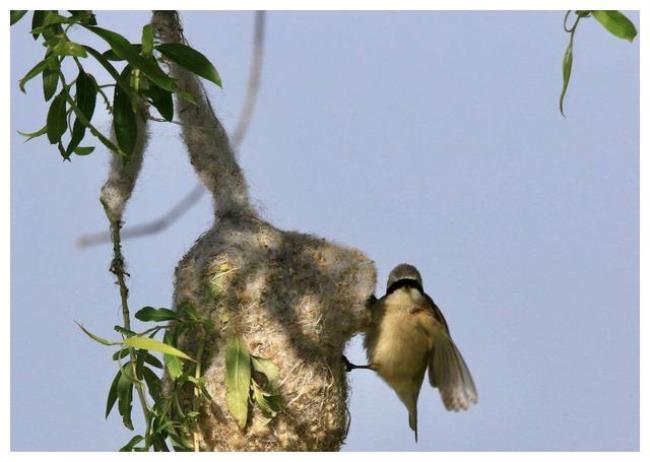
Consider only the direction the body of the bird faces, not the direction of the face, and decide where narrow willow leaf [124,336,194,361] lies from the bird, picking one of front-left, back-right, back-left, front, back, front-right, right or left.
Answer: front-right

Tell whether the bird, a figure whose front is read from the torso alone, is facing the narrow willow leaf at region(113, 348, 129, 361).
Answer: no

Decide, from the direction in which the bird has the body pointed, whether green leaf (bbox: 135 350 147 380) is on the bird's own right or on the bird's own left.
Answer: on the bird's own right

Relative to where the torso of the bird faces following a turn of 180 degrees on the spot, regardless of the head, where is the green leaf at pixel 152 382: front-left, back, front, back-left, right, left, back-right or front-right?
back-left

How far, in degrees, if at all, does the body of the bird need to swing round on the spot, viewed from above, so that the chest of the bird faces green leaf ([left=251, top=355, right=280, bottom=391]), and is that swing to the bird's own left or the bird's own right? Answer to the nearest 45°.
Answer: approximately 45° to the bird's own right

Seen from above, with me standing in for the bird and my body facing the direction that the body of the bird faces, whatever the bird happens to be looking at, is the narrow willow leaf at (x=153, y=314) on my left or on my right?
on my right

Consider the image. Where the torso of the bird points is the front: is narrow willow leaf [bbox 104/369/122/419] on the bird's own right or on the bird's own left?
on the bird's own right

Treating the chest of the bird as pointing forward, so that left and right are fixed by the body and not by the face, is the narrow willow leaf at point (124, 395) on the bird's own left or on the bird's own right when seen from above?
on the bird's own right

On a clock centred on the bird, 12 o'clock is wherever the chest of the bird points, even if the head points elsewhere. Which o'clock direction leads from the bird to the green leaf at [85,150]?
The green leaf is roughly at 2 o'clock from the bird.

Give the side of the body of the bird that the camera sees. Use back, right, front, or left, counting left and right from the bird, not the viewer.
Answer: front
